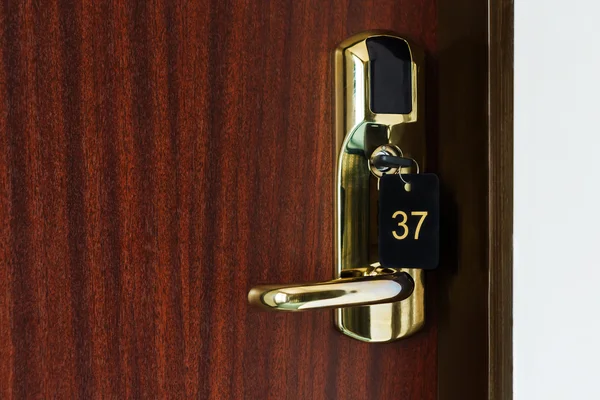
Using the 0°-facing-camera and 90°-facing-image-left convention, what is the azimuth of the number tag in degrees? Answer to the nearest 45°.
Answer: approximately 0°
